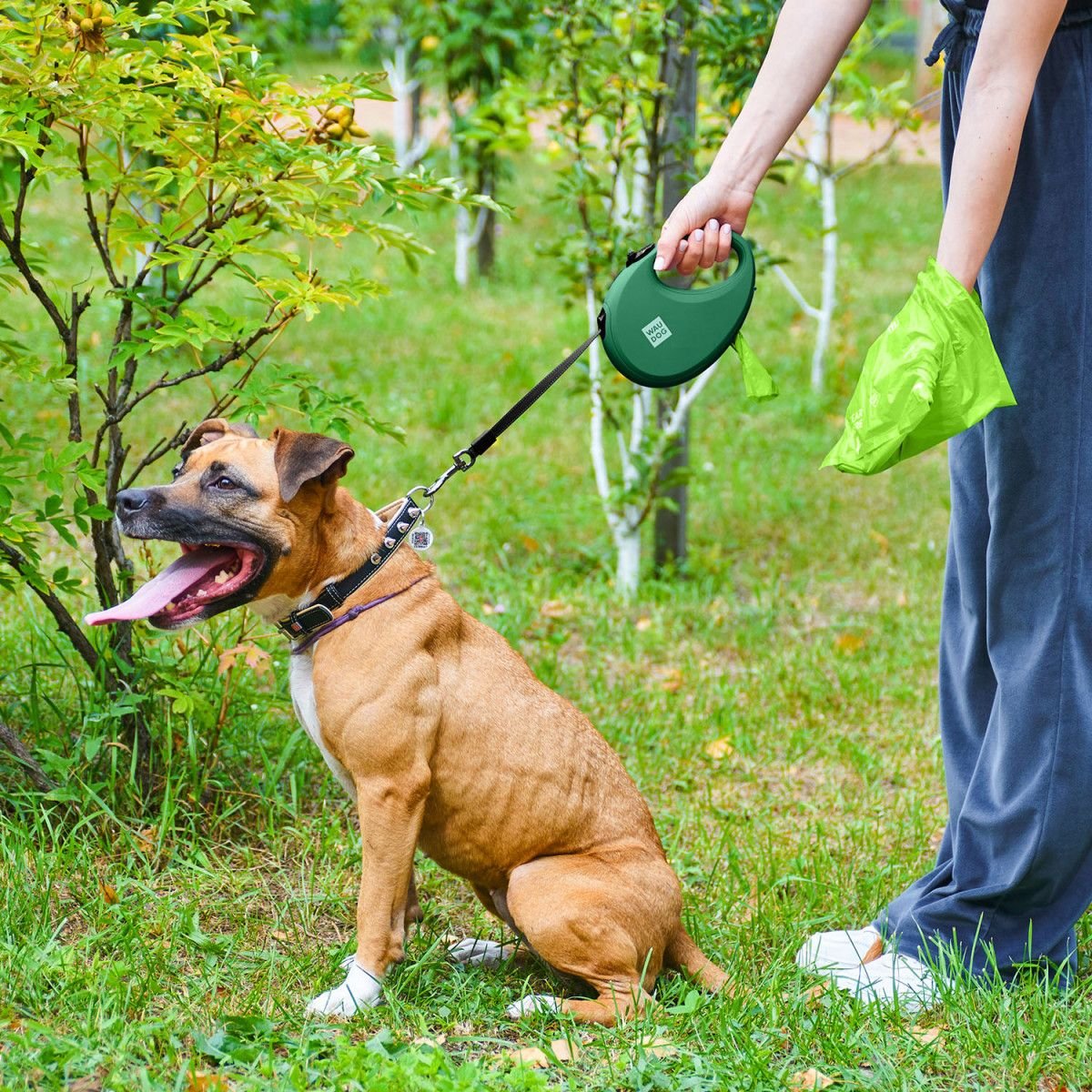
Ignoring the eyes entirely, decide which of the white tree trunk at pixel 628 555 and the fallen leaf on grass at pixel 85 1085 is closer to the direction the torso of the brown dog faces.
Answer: the fallen leaf on grass

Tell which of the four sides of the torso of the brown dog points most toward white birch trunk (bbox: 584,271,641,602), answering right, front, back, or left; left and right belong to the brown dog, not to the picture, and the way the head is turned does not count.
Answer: right

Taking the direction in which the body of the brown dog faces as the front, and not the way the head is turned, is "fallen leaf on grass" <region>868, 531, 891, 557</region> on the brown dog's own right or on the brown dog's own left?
on the brown dog's own right

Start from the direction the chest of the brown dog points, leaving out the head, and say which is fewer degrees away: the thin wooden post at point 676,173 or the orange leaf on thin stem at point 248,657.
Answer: the orange leaf on thin stem

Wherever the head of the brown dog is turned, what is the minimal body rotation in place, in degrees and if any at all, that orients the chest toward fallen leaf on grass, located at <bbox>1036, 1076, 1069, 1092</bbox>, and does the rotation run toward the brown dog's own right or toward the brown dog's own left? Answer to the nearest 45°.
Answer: approximately 135° to the brown dog's own left

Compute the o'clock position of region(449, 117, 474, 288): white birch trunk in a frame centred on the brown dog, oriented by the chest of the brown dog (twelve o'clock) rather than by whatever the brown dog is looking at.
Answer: The white birch trunk is roughly at 3 o'clock from the brown dog.

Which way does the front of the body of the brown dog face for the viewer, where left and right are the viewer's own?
facing to the left of the viewer

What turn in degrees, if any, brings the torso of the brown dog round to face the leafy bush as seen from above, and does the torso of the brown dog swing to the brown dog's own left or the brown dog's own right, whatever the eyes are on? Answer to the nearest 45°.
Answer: approximately 45° to the brown dog's own right

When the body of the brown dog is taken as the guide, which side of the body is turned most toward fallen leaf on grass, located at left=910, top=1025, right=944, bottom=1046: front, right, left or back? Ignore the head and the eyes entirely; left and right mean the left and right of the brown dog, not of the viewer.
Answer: back

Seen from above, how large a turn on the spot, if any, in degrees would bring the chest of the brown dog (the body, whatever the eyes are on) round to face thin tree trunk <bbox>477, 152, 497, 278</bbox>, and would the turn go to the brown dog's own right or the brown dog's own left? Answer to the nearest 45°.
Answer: approximately 90° to the brown dog's own right

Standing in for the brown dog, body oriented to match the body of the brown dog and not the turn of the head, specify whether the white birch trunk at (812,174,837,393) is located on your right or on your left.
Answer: on your right
